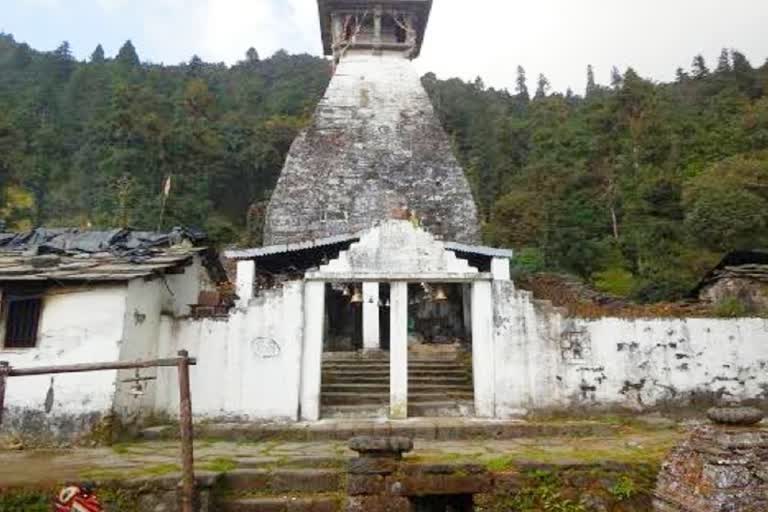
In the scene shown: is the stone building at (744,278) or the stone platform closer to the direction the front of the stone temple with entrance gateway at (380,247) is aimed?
the stone platform

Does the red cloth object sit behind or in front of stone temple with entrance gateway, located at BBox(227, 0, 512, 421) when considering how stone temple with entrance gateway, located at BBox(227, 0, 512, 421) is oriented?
in front

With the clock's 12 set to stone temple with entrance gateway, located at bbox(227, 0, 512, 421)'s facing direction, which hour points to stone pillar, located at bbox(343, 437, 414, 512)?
The stone pillar is roughly at 12 o'clock from the stone temple with entrance gateway.

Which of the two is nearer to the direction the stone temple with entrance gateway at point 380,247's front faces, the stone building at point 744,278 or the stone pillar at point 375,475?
the stone pillar

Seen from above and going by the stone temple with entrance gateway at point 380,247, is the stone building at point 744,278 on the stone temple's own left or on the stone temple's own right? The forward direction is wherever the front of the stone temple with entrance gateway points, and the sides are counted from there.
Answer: on the stone temple's own left

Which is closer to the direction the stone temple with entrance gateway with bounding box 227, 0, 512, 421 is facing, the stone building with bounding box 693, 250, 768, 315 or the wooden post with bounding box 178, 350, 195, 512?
the wooden post

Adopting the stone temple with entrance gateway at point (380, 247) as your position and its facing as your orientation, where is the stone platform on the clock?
The stone platform is roughly at 12 o'clock from the stone temple with entrance gateway.

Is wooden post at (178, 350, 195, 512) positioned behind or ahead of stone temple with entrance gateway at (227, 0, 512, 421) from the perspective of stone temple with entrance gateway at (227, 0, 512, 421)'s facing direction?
ahead

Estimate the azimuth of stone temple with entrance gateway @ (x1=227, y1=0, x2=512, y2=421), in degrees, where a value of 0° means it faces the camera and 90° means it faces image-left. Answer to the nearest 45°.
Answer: approximately 0°

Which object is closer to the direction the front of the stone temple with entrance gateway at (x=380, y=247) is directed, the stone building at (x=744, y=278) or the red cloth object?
the red cloth object
